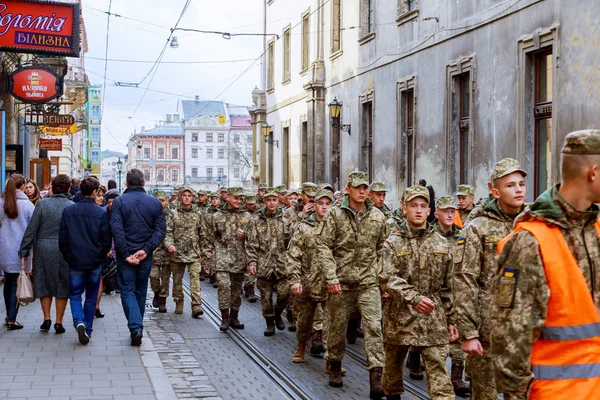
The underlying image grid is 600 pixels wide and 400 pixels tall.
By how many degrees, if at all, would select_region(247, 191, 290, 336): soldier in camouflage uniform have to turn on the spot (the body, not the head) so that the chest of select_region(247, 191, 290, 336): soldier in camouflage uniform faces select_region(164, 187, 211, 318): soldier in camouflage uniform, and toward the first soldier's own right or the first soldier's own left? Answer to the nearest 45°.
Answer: approximately 135° to the first soldier's own right

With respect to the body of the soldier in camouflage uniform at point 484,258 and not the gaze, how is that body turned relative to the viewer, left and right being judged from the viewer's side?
facing the viewer and to the right of the viewer

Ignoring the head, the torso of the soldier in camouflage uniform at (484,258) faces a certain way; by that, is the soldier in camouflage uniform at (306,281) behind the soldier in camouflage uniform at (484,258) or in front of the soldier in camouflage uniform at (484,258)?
behind

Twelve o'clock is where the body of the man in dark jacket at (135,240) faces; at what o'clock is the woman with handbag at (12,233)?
The woman with handbag is roughly at 10 o'clock from the man in dark jacket.

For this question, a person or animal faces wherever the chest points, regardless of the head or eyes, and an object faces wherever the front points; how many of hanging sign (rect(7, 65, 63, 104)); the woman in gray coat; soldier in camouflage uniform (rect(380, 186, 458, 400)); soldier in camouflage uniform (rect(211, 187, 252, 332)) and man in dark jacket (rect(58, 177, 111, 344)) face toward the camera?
3

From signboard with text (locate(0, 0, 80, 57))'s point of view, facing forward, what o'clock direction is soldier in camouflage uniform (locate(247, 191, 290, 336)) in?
The soldier in camouflage uniform is roughly at 11 o'clock from the signboard with text.
